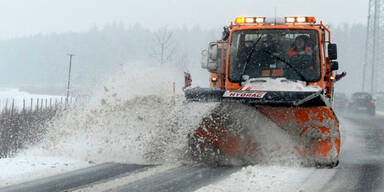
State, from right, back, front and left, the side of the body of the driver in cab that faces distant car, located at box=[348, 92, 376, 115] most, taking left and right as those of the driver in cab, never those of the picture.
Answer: back

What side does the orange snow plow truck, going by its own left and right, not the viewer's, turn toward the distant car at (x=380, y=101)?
back

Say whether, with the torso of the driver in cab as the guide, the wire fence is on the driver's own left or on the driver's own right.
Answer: on the driver's own right

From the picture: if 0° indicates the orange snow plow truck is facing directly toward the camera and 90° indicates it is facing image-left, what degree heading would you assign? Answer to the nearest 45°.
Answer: approximately 0°

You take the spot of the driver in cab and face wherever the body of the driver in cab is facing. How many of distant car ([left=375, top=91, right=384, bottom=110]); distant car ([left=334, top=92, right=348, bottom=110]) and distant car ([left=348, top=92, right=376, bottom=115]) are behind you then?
3

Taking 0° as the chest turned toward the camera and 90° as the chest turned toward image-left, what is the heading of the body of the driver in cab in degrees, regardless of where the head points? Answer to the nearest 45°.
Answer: approximately 0°

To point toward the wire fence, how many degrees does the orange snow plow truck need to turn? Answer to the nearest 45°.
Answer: approximately 135° to its right

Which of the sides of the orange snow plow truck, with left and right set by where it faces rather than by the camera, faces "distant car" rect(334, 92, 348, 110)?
back

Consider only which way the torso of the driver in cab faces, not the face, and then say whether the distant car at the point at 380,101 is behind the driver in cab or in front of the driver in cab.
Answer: behind
